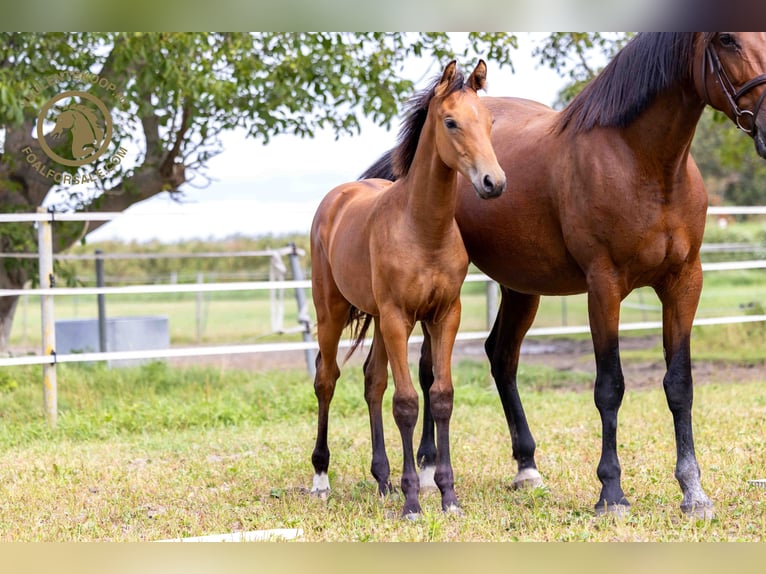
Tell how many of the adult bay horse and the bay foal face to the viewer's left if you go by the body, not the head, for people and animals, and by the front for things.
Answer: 0

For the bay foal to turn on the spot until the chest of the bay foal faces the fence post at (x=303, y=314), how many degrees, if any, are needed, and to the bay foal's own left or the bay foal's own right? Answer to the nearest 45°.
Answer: approximately 135° to the bay foal's own left

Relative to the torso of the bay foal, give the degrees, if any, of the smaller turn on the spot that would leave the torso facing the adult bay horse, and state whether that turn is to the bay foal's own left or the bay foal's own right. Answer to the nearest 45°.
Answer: approximately 45° to the bay foal's own left

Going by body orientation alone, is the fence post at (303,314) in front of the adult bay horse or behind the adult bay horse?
behind

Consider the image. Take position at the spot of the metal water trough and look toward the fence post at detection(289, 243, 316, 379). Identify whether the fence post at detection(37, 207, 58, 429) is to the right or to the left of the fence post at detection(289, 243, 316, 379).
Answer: right

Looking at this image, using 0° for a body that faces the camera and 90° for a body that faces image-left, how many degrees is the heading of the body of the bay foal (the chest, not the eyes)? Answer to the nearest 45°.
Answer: approximately 315°

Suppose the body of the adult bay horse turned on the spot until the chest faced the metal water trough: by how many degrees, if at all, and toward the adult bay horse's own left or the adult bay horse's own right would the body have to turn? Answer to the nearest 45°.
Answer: approximately 180°

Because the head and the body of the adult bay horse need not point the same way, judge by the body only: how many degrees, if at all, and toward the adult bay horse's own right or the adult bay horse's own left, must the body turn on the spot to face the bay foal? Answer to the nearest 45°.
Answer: approximately 135° to the adult bay horse's own right

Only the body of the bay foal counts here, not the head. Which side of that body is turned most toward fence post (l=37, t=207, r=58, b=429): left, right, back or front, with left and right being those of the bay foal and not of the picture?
back

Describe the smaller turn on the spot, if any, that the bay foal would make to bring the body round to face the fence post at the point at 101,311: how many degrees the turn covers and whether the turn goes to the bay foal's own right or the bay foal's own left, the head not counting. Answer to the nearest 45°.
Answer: approximately 180°

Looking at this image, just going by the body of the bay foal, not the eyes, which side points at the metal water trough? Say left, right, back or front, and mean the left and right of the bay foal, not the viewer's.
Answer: back
